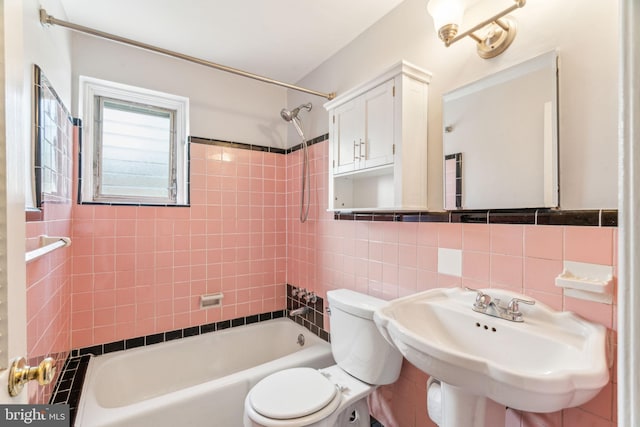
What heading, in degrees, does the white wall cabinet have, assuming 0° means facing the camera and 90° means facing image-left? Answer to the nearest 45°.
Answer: approximately 45°

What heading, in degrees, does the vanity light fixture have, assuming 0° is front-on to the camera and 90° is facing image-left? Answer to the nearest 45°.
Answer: approximately 45°

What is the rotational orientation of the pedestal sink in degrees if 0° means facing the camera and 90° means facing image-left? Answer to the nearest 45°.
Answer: approximately 45°

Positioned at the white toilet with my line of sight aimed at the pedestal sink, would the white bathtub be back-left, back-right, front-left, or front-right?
back-right

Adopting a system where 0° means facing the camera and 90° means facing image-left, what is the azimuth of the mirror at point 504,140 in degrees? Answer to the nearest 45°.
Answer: approximately 45°

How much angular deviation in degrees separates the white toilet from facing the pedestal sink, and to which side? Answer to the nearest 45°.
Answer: approximately 90° to its left

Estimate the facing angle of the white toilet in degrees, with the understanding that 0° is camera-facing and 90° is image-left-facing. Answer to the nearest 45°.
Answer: approximately 45°

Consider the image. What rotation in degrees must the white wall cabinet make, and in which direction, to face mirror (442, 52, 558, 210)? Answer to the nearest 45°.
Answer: approximately 90° to its left

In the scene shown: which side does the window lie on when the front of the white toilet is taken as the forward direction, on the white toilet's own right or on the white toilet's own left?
on the white toilet's own right

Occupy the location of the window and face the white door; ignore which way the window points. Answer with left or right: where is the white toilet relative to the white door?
left
